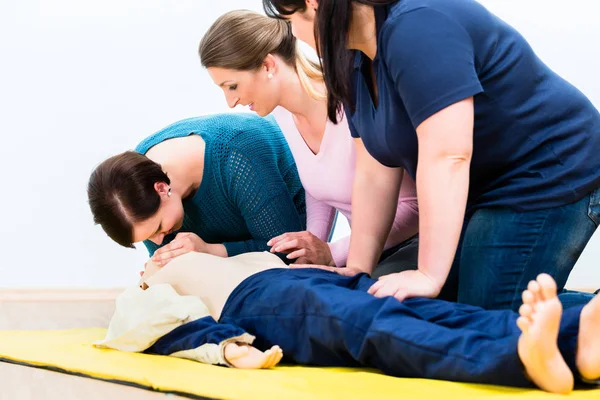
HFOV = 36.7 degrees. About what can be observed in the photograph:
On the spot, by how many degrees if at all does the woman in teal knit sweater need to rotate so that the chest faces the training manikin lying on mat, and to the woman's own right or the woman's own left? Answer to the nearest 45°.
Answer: approximately 45° to the woman's own left

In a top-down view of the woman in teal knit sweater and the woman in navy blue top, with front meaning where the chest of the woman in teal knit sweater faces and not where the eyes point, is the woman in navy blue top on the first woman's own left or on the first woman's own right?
on the first woman's own left

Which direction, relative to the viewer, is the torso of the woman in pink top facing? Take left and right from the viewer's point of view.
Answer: facing the viewer and to the left of the viewer

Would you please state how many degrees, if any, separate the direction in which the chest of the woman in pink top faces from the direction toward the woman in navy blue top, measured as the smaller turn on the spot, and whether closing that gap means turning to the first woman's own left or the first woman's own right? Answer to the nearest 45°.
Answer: approximately 90° to the first woman's own left

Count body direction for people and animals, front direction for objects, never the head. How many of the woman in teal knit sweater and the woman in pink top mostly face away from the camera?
0

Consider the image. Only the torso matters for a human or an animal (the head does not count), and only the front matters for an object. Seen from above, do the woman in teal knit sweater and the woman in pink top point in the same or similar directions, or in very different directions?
same or similar directions
